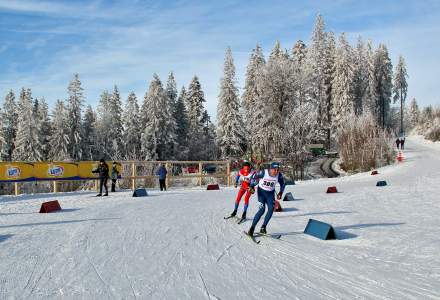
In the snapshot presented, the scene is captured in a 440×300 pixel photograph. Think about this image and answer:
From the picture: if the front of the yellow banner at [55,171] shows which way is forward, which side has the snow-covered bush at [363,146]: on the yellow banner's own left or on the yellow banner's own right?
on the yellow banner's own left

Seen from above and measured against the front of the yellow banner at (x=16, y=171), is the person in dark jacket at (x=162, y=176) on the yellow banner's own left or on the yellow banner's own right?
on the yellow banner's own left

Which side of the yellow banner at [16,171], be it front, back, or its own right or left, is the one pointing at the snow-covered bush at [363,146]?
left

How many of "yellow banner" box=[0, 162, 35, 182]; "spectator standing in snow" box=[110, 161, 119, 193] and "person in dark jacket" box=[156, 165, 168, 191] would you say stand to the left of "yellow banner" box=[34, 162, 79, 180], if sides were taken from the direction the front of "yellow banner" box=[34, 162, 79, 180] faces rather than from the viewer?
2

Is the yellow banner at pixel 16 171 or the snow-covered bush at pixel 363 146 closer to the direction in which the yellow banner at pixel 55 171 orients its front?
the yellow banner

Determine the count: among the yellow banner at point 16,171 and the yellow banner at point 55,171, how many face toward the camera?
2

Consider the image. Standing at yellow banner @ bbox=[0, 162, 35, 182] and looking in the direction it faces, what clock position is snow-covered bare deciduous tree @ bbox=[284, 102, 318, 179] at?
The snow-covered bare deciduous tree is roughly at 8 o'clock from the yellow banner.

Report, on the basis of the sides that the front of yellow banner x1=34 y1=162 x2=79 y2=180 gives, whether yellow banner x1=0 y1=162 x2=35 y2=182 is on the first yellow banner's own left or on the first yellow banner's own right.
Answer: on the first yellow banner's own right

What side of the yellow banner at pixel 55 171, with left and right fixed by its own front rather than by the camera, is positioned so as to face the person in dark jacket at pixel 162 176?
left

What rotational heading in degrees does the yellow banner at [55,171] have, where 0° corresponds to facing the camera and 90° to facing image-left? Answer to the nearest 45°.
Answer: approximately 0°
